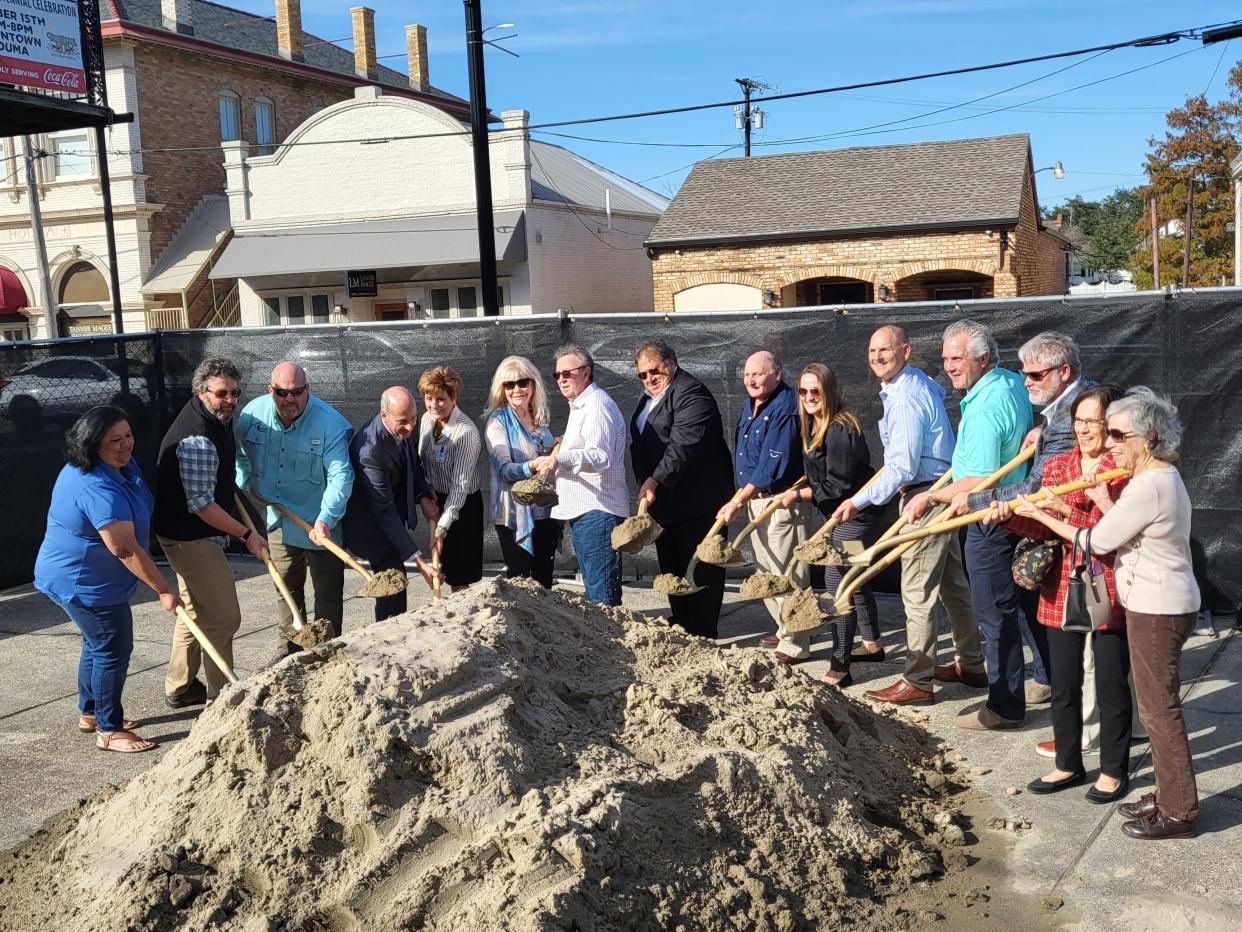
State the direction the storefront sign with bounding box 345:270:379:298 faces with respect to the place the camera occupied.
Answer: facing the viewer

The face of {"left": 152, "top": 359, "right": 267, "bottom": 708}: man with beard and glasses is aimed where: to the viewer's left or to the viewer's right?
to the viewer's right

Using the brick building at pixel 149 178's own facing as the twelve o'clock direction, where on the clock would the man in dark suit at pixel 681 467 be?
The man in dark suit is roughly at 10 o'clock from the brick building.

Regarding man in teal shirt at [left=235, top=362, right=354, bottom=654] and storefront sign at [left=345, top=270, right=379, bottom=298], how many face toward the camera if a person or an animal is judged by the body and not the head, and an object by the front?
2

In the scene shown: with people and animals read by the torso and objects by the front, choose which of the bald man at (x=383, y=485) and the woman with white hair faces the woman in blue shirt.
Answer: the woman with white hair

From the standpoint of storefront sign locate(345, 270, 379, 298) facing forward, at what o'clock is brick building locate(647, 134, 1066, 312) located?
The brick building is roughly at 10 o'clock from the storefront sign.

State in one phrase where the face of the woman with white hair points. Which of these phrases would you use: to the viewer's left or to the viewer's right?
to the viewer's left

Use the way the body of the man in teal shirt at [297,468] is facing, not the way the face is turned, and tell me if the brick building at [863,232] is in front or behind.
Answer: behind

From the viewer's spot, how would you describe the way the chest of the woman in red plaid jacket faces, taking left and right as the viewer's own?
facing the viewer and to the left of the viewer

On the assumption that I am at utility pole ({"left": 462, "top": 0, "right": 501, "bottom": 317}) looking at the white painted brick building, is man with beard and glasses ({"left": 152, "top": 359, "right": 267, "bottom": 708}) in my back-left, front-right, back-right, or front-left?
back-left

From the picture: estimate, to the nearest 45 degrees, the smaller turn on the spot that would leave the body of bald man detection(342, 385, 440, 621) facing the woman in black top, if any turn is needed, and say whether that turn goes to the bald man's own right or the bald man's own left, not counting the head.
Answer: approximately 45° to the bald man's own left

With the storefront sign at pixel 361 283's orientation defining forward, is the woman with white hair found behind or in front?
in front

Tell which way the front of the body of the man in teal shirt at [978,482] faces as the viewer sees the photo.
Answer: to the viewer's left

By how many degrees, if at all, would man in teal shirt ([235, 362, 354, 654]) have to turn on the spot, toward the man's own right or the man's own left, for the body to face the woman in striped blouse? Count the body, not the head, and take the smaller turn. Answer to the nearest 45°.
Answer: approximately 90° to the man's own left

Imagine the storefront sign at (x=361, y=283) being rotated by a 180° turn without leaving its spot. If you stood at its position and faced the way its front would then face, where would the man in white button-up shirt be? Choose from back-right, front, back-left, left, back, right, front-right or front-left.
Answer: back

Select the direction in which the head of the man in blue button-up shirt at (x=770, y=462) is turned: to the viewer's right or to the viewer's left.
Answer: to the viewer's left

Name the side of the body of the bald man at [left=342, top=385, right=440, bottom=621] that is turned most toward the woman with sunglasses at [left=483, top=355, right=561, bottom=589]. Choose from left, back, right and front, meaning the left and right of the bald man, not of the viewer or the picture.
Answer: left
